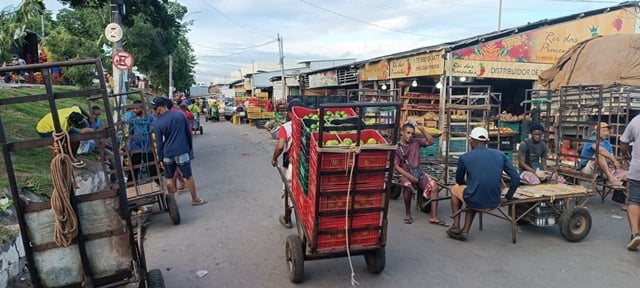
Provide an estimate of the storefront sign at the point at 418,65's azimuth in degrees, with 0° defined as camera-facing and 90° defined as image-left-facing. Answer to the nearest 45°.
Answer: approximately 45°

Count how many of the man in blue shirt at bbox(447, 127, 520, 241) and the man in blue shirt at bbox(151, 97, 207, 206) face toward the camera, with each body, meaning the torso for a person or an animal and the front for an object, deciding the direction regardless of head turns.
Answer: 0

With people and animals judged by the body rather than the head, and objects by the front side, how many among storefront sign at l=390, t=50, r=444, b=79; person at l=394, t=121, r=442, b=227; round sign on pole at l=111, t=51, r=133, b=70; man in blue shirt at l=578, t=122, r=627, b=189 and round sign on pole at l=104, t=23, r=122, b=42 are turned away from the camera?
0

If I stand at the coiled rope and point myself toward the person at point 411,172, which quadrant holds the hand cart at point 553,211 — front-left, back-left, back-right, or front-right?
front-right

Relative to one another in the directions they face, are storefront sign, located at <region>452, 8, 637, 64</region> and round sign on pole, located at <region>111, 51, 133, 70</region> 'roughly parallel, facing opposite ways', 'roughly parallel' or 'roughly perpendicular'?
roughly perpendicular

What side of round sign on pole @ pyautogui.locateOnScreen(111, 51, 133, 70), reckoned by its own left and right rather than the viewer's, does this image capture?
front

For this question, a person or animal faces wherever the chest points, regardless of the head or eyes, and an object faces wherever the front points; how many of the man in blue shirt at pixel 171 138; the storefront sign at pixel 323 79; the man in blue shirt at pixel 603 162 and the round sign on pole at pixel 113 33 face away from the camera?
1

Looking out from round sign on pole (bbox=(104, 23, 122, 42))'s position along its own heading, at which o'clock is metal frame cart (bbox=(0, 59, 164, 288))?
The metal frame cart is roughly at 12 o'clock from the round sign on pole.

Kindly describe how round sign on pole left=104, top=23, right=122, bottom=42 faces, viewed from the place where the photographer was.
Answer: facing the viewer

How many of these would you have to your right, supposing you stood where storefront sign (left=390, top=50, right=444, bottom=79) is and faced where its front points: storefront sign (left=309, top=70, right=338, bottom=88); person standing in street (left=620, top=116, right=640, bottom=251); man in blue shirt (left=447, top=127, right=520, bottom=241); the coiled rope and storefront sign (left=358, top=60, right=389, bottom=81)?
2

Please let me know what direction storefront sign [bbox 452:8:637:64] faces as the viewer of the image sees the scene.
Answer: facing the viewer and to the left of the viewer

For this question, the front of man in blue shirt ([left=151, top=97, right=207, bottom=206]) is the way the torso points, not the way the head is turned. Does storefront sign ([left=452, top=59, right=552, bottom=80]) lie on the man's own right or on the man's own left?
on the man's own right
